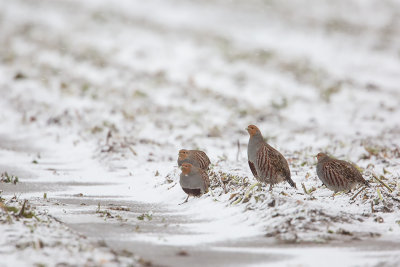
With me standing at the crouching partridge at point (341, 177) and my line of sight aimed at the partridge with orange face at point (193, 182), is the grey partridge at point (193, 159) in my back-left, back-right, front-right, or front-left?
front-right

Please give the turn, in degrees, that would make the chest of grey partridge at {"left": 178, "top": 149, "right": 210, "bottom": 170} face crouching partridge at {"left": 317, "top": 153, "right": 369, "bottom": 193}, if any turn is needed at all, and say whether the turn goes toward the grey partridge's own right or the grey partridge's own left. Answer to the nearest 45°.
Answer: approximately 135° to the grey partridge's own left

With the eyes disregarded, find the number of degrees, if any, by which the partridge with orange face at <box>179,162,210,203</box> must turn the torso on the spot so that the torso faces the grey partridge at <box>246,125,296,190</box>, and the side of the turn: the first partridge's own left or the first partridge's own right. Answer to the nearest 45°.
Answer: approximately 135° to the first partridge's own left

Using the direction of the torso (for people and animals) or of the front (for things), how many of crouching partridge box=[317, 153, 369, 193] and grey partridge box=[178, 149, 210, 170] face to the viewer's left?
2

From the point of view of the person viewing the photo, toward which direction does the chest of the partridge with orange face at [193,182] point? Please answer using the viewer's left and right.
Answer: facing the viewer and to the left of the viewer

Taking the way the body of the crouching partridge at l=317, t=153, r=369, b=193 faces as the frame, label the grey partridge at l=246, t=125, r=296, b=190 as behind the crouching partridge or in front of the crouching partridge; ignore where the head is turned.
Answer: in front

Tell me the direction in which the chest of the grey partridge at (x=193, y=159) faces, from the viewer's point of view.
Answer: to the viewer's left

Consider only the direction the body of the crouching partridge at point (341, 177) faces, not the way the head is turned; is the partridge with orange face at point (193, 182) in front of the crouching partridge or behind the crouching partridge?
in front

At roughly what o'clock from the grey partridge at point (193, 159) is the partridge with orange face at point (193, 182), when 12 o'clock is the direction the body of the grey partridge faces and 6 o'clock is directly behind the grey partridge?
The partridge with orange face is roughly at 9 o'clock from the grey partridge.

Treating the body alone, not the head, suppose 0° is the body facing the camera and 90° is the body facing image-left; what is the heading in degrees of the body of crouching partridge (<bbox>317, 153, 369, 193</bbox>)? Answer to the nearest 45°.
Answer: approximately 90°

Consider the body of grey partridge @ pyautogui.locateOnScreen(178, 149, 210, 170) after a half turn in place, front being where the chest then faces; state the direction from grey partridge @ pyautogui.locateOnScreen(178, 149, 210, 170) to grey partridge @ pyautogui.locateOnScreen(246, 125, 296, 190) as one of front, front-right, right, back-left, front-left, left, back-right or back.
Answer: front-right

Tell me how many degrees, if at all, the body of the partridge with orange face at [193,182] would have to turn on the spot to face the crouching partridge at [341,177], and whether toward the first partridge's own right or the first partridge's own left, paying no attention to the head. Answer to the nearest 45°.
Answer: approximately 135° to the first partridge's own left
